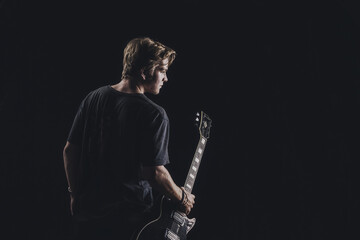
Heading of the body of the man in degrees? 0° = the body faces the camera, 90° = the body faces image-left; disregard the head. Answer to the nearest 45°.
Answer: approximately 225°

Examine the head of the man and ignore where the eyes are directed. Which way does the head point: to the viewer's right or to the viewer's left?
to the viewer's right
